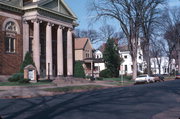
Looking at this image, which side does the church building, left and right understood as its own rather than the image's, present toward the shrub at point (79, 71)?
left

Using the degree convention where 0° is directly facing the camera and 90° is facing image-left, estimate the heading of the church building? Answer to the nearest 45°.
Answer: approximately 315°
